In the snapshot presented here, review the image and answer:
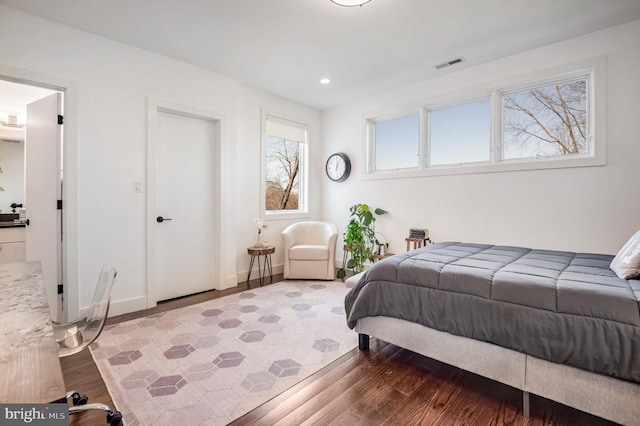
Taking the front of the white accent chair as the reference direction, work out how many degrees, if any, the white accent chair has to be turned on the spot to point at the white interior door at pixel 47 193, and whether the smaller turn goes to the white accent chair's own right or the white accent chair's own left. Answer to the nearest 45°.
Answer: approximately 45° to the white accent chair's own right

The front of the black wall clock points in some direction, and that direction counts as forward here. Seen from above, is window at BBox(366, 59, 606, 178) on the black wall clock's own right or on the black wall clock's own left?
on the black wall clock's own left

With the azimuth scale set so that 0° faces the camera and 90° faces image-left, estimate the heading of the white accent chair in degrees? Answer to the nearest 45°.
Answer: approximately 0°

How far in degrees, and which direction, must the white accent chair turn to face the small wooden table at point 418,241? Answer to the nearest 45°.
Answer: approximately 90° to its left

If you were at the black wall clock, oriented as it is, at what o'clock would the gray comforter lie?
The gray comforter is roughly at 10 o'clock from the black wall clock.

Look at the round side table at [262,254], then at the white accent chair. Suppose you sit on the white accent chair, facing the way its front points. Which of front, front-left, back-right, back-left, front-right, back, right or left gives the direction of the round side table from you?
right

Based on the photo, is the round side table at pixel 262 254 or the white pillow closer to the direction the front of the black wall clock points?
the round side table

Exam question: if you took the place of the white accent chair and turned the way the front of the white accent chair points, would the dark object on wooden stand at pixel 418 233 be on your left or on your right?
on your left

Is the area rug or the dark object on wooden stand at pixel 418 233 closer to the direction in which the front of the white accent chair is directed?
the area rug

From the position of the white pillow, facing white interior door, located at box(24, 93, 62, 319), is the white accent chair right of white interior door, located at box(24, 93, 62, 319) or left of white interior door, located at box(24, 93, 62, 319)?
right

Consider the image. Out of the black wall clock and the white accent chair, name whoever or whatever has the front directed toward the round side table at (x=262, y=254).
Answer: the black wall clock

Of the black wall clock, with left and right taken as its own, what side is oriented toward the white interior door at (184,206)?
front

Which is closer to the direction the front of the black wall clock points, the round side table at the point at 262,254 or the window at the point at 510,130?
the round side table

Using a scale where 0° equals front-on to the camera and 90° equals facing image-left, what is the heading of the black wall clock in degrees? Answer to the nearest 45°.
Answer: approximately 45°

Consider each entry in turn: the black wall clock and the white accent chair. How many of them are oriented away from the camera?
0
